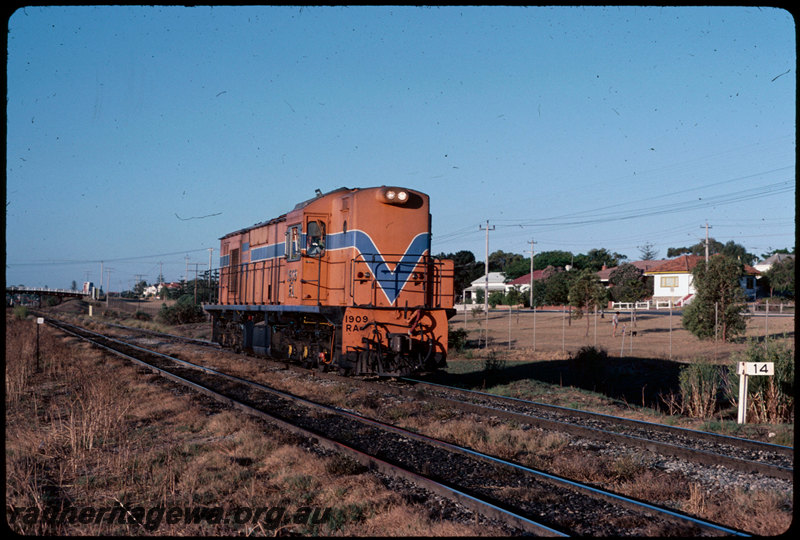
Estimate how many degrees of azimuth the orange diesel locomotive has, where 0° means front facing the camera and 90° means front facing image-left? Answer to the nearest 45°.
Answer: approximately 315°

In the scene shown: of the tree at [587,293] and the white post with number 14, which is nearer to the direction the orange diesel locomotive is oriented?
the white post with number 14

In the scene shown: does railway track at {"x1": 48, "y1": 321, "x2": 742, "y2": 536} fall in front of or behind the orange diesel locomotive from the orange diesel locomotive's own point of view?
in front

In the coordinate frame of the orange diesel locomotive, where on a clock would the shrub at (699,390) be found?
The shrub is roughly at 11 o'clock from the orange diesel locomotive.

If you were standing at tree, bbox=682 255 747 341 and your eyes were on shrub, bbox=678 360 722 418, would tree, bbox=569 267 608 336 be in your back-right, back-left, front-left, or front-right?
back-right

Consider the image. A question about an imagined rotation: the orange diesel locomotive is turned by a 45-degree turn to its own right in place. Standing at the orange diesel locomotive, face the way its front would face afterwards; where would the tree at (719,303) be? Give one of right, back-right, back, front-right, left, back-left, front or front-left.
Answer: back-left

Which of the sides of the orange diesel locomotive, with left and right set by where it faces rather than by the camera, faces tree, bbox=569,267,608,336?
left
